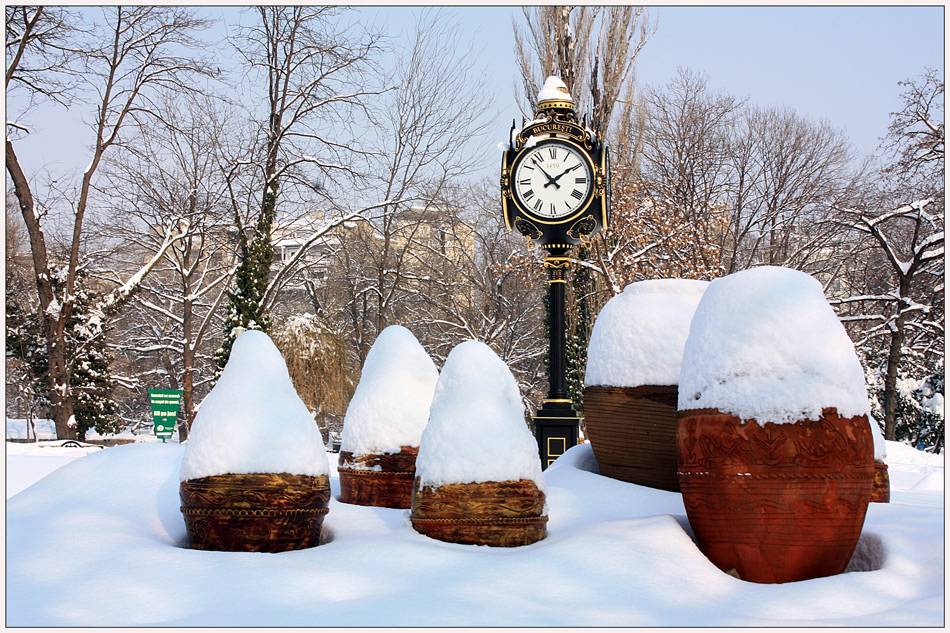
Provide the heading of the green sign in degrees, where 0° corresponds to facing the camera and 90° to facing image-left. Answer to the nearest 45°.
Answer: approximately 0°

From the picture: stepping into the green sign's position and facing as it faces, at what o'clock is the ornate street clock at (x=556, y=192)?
The ornate street clock is roughly at 11 o'clock from the green sign.

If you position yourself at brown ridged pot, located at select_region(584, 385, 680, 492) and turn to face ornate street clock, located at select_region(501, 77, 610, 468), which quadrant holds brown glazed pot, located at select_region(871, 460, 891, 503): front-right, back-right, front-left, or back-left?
back-right

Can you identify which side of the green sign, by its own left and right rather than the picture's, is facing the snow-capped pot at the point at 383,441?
front

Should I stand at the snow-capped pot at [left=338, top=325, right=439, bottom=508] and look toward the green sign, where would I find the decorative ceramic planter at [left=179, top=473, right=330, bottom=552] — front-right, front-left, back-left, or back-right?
back-left

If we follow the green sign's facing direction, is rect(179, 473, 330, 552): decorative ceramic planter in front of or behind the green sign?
in front

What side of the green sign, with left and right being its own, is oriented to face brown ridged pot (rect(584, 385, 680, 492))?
front

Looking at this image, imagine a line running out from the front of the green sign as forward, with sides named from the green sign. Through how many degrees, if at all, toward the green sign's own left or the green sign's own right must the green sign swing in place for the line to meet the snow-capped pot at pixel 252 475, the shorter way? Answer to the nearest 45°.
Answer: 0° — it already faces it

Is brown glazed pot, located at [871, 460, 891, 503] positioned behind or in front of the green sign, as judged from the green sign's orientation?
in front
